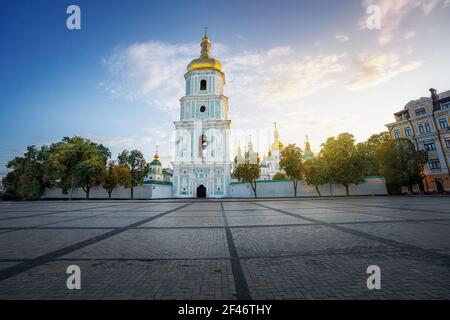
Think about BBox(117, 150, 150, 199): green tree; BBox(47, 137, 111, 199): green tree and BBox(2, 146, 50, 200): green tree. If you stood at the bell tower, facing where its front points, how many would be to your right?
3

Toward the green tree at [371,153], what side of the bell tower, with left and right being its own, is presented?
left

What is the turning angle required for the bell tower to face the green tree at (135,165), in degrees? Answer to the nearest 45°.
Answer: approximately 90° to its right

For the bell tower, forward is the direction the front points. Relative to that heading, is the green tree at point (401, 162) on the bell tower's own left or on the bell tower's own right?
on the bell tower's own left

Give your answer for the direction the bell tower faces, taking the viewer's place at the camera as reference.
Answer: facing the viewer

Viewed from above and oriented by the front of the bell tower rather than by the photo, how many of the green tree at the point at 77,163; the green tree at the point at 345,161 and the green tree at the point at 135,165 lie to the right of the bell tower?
2

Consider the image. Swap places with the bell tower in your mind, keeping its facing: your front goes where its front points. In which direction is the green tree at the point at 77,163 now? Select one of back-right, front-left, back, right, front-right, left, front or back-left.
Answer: right

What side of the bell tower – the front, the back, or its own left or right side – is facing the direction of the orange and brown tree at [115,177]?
right

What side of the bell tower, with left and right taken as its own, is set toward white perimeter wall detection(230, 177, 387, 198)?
left

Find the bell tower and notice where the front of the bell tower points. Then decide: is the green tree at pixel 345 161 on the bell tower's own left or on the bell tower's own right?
on the bell tower's own left

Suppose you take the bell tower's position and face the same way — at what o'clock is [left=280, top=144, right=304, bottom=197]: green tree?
The green tree is roughly at 10 o'clock from the bell tower.

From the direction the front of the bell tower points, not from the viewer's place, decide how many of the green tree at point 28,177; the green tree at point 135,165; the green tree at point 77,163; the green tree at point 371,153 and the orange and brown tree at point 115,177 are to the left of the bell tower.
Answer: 1
